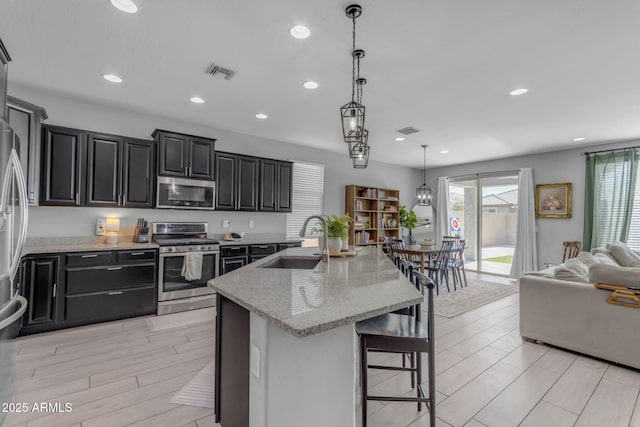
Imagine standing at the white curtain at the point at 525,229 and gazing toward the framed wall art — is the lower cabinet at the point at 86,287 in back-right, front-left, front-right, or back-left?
back-right

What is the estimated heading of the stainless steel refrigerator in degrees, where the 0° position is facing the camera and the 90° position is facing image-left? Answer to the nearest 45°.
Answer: approximately 270°

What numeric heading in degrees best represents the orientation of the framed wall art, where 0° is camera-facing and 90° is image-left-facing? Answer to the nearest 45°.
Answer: approximately 0°

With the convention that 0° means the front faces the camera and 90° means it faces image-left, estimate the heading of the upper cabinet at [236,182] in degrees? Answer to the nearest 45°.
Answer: approximately 315°

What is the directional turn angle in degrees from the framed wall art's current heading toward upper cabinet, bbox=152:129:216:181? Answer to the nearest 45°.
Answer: approximately 45° to its right

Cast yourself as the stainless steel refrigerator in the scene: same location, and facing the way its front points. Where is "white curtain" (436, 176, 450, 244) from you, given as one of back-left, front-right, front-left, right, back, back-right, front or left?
front

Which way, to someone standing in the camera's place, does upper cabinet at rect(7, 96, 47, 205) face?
facing the viewer and to the right of the viewer

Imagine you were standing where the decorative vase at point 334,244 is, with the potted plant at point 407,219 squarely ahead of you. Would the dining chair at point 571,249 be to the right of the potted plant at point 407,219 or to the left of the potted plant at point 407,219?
right

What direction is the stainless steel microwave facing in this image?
toward the camera

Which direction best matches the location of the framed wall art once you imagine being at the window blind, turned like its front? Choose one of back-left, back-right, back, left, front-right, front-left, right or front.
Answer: front-left

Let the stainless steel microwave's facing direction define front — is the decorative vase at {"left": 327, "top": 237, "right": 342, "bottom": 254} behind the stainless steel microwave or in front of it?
in front
